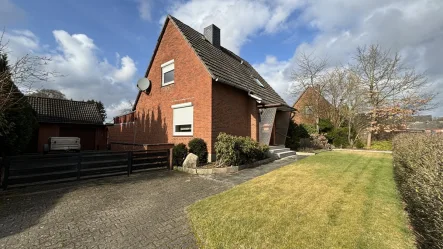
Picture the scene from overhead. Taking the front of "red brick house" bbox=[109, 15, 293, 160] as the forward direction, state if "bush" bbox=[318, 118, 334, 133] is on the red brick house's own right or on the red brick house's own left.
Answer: on the red brick house's own left

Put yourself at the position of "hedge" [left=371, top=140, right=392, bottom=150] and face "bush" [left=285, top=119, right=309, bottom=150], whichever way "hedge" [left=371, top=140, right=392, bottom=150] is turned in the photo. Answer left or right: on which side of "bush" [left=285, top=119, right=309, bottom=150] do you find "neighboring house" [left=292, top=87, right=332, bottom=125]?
right

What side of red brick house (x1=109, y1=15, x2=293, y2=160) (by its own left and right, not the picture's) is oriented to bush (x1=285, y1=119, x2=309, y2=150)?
left

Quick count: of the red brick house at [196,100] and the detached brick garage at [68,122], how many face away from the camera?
0

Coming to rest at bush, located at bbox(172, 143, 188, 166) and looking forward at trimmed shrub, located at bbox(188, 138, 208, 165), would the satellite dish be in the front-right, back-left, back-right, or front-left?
back-left

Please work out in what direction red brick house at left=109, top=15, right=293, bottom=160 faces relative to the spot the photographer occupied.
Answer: facing the viewer and to the right of the viewer

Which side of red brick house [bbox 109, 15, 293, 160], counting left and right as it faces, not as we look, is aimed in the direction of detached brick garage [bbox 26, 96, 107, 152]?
back
